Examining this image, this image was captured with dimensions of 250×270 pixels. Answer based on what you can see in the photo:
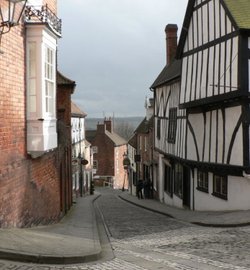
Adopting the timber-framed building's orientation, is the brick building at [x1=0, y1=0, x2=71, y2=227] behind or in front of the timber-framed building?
in front

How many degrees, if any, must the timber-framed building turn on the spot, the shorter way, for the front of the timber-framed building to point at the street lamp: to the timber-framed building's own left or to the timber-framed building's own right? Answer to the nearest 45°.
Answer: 0° — it already faces it

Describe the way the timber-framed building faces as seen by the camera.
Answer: facing the viewer and to the left of the viewer

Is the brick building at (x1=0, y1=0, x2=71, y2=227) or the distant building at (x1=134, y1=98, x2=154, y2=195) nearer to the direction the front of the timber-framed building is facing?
the brick building

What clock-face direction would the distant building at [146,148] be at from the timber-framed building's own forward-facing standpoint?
The distant building is roughly at 4 o'clock from the timber-framed building.

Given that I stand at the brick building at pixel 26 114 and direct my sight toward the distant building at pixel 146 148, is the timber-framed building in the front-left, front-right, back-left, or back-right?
front-right
